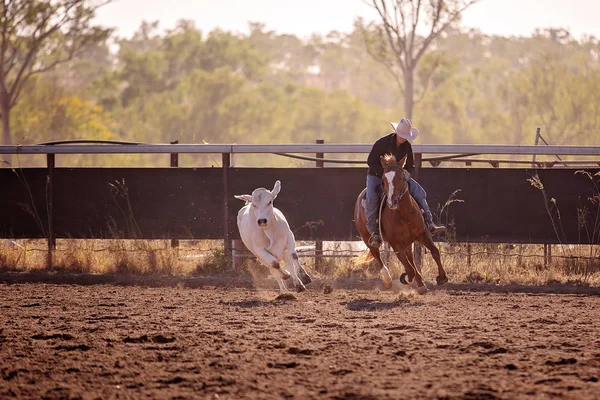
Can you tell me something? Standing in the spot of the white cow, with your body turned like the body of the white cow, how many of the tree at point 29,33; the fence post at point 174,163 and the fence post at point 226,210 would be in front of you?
0

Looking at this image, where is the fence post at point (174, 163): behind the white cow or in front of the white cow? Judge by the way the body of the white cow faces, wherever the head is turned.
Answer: behind

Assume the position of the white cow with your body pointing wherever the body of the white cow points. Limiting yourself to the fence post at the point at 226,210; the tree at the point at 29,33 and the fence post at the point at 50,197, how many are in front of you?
0

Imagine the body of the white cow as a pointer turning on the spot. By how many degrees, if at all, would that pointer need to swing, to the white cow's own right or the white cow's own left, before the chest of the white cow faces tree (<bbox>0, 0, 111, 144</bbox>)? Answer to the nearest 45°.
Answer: approximately 180°

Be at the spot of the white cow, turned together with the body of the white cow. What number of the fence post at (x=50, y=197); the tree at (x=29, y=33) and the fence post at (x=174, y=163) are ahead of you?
0

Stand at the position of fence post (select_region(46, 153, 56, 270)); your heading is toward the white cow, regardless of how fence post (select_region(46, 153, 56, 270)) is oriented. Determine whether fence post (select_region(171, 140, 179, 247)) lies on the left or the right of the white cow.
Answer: left

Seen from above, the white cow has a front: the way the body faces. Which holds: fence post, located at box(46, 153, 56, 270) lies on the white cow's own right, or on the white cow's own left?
on the white cow's own right

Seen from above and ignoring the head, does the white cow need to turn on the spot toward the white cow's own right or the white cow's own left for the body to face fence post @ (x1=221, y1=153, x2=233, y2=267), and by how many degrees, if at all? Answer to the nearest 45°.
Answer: approximately 180°

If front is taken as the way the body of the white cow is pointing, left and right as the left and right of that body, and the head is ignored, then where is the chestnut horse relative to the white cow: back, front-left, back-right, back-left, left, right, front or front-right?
left

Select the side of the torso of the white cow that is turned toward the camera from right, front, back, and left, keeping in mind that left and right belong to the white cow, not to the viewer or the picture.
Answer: front

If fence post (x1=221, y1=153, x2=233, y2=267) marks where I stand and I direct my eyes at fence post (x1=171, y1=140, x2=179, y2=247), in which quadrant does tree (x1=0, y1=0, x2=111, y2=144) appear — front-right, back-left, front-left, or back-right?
front-right

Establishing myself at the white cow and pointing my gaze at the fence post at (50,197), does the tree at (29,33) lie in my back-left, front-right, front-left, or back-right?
front-right
